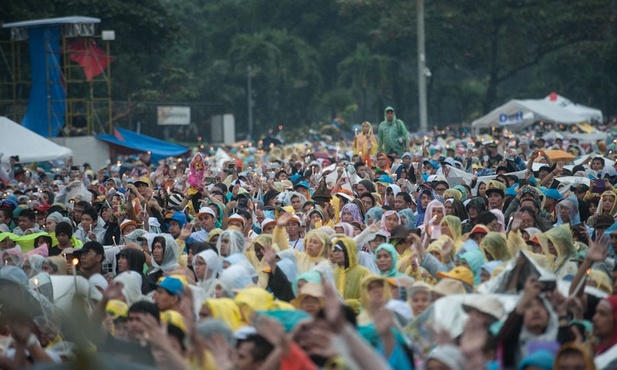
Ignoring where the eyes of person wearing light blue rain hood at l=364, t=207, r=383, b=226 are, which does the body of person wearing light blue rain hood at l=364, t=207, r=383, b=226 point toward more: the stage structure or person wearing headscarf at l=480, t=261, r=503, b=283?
the person wearing headscarf

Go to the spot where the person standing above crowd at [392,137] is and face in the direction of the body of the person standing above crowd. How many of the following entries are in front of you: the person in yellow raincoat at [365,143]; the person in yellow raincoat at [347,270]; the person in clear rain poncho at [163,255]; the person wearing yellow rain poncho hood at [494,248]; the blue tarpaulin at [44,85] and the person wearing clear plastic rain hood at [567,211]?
4

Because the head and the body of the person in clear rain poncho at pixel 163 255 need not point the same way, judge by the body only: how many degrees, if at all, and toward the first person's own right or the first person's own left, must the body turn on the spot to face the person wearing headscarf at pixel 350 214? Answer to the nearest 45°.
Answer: approximately 180°

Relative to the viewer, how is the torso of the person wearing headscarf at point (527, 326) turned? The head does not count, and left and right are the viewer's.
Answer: facing the viewer

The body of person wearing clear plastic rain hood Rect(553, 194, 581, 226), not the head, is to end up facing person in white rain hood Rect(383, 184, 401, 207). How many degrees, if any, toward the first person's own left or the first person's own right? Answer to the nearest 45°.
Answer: approximately 90° to the first person's own right

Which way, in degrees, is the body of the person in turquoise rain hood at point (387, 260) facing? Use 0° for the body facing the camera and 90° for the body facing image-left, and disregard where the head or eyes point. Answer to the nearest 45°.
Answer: approximately 45°

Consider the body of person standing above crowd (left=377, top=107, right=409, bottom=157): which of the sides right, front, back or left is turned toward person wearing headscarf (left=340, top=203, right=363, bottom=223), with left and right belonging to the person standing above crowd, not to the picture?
front

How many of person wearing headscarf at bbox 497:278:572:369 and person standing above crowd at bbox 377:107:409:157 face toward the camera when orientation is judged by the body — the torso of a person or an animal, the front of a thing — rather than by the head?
2

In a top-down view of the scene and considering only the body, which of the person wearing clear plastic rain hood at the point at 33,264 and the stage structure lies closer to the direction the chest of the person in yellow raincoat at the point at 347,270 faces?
the person wearing clear plastic rain hood

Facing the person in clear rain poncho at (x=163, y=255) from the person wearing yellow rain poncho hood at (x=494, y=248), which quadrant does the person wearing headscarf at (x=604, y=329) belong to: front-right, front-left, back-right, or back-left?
back-left

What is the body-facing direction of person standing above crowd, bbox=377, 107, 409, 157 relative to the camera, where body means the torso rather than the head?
toward the camera

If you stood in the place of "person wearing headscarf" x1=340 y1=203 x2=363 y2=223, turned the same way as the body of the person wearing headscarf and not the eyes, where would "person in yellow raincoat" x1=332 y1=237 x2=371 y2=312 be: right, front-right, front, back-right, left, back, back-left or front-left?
front-left

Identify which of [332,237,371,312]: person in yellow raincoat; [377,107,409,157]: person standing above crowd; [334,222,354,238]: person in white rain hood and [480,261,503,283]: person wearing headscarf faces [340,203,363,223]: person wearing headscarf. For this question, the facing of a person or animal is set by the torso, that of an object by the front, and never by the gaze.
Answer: the person standing above crowd

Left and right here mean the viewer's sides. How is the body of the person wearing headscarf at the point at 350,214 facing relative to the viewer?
facing the viewer and to the left of the viewer
